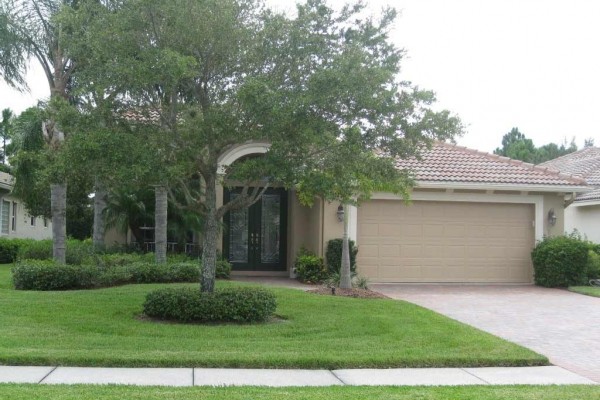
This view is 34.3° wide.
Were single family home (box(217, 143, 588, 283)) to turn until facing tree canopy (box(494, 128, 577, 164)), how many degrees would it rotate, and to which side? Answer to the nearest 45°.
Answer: approximately 180°

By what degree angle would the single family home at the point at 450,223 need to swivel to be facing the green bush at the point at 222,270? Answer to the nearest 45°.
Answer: approximately 90° to its right

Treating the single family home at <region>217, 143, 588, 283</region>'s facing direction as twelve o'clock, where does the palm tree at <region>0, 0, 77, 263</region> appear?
The palm tree is roughly at 2 o'clock from the single family home.

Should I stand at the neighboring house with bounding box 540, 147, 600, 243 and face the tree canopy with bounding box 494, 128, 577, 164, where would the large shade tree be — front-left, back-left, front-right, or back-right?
back-left

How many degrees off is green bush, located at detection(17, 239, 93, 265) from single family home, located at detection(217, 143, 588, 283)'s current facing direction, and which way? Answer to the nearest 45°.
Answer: approximately 90° to its right

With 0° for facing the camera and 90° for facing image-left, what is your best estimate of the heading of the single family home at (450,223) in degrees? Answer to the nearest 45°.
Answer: approximately 0°

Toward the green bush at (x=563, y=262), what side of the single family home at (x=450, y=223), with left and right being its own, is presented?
left
